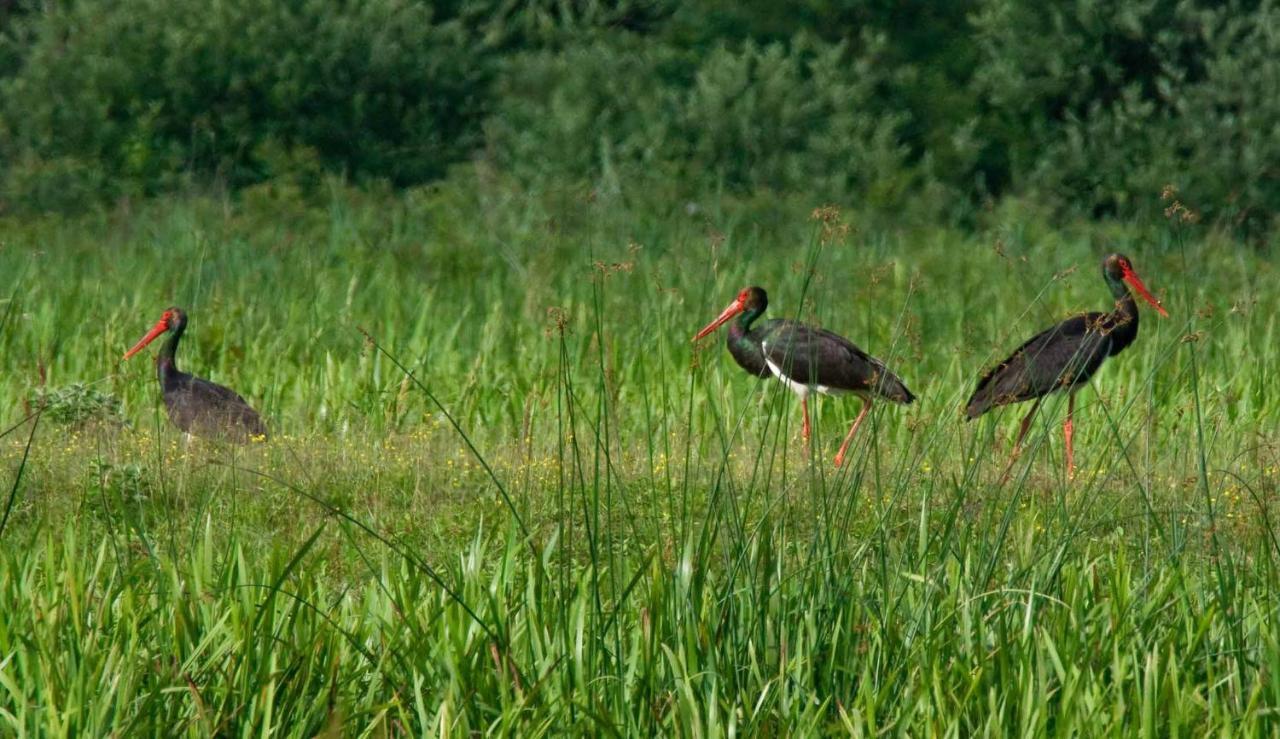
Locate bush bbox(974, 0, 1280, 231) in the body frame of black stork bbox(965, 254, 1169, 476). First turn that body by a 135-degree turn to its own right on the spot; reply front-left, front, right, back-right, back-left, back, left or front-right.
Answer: back-right

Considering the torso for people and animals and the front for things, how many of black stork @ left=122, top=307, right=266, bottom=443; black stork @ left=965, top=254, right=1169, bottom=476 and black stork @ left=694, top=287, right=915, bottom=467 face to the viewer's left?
2

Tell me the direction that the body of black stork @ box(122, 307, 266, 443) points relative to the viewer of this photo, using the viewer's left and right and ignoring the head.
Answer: facing to the left of the viewer

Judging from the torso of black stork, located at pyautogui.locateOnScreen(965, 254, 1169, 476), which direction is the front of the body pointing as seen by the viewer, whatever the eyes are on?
to the viewer's right

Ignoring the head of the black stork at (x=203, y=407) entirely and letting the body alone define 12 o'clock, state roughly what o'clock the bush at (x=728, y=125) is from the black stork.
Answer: The bush is roughly at 4 o'clock from the black stork.

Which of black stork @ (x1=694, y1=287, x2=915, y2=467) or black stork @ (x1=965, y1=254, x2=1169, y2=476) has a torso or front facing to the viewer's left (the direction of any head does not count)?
black stork @ (x1=694, y1=287, x2=915, y2=467)

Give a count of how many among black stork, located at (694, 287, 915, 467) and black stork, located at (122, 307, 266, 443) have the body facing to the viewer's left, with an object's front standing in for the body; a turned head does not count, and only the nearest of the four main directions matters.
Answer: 2

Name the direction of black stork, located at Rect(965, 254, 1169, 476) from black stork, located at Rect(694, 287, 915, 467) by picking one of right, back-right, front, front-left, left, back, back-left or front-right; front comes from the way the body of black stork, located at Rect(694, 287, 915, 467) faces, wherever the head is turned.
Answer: back

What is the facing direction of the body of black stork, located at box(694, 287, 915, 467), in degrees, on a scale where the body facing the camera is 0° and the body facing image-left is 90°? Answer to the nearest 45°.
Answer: approximately 90°

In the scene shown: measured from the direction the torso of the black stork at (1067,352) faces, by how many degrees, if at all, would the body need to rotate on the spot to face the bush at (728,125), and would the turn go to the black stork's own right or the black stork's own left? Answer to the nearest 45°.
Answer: approximately 90° to the black stork's own left

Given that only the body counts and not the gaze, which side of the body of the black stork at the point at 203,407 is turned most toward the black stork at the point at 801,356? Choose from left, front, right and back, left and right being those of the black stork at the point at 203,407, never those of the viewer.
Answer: back

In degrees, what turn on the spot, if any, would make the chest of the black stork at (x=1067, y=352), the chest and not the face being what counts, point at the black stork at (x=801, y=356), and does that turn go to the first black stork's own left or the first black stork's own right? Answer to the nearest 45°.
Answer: approximately 180°

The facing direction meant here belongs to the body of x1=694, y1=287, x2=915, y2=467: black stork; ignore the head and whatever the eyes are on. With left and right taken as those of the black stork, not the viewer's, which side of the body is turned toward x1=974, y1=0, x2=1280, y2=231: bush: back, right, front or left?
right
